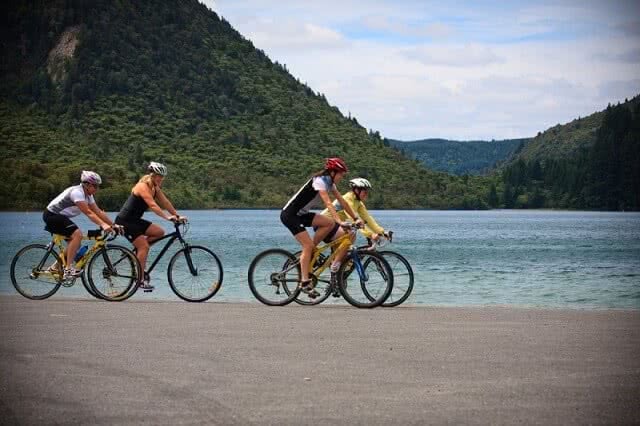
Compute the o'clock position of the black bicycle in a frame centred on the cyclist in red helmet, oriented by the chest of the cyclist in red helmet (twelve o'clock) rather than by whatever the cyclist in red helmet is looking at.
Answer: The black bicycle is roughly at 7 o'clock from the cyclist in red helmet.

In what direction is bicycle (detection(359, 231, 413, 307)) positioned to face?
to the viewer's right

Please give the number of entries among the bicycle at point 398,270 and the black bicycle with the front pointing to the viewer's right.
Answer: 2

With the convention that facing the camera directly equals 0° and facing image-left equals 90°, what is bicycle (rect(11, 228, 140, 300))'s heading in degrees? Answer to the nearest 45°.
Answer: approximately 270°

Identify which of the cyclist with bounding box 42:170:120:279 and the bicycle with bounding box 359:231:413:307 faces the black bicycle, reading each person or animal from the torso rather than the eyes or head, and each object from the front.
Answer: the cyclist

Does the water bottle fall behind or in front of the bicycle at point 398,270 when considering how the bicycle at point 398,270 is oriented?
behind

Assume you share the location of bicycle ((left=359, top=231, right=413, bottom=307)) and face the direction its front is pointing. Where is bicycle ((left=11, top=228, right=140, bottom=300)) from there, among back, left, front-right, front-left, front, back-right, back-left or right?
back

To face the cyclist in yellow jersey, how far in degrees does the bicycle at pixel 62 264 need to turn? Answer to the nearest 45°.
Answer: approximately 45° to its right

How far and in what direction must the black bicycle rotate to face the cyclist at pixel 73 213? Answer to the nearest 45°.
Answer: approximately 180°

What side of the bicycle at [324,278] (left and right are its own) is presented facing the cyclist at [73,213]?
back

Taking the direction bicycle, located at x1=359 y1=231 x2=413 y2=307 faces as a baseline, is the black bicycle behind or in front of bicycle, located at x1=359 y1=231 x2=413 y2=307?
behind

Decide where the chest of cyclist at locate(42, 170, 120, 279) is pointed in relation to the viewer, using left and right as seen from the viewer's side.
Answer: facing to the right of the viewer

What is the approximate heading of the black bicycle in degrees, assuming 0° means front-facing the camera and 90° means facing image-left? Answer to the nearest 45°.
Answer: approximately 270°

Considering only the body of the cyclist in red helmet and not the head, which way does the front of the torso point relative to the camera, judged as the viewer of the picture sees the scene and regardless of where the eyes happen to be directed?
to the viewer's right

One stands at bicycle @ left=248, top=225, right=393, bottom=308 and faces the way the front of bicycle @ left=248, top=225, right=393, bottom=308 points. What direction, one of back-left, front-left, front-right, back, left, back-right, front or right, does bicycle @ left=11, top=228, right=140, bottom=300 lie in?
back
